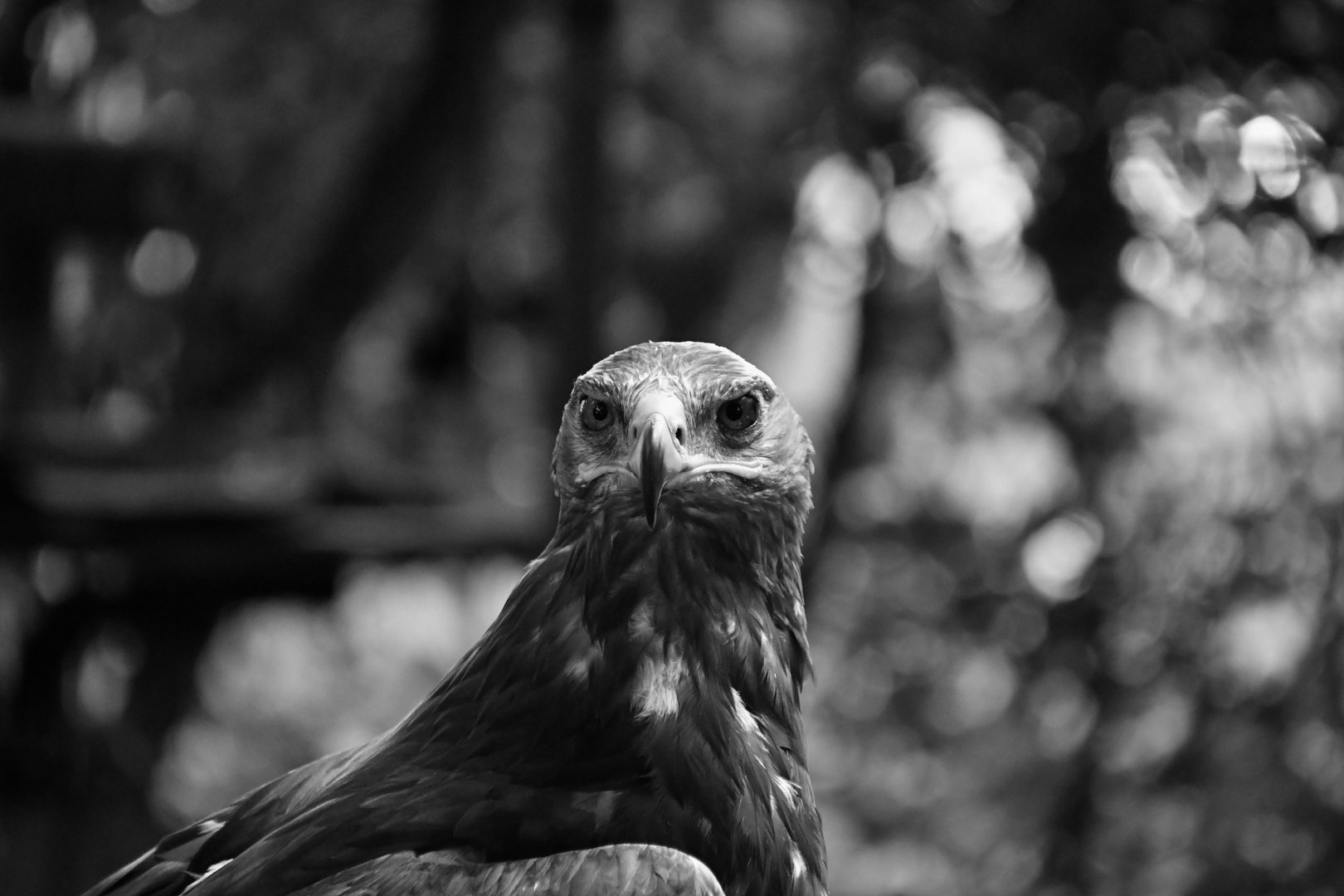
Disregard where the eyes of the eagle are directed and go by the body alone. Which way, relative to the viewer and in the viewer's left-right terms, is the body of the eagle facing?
facing the viewer and to the right of the viewer
